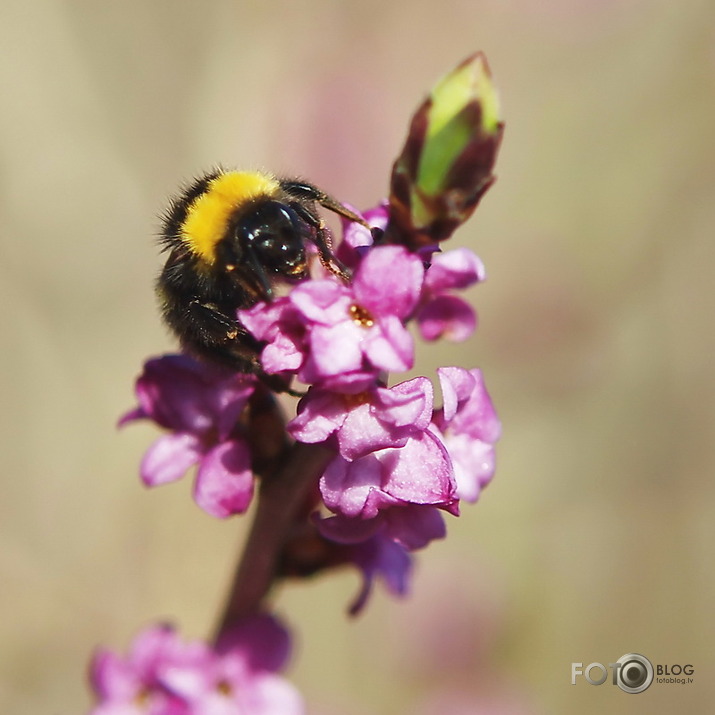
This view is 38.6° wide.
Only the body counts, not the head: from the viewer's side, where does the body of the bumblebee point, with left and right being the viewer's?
facing the viewer and to the right of the viewer

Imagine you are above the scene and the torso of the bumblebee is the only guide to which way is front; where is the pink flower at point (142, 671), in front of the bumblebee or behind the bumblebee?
behind
